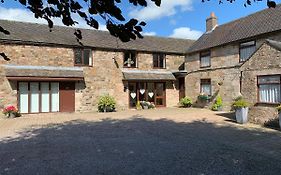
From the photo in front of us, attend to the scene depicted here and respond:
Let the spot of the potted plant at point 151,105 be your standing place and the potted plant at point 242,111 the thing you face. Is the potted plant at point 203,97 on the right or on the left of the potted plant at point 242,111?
left

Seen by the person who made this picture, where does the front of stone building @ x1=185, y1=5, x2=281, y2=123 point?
facing the viewer and to the left of the viewer

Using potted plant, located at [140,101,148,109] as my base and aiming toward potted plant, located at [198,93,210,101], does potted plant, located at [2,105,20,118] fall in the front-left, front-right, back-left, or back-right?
back-right

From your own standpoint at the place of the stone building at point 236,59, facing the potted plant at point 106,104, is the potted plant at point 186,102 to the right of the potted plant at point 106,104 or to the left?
right

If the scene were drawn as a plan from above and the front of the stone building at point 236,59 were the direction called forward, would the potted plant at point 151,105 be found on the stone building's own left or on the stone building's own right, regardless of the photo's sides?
on the stone building's own right

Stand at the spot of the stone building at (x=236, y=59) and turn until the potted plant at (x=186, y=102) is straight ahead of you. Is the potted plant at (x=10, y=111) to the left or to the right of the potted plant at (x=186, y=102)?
left

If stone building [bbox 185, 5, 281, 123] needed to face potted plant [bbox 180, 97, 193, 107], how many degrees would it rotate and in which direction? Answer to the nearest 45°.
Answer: approximately 90° to its right
